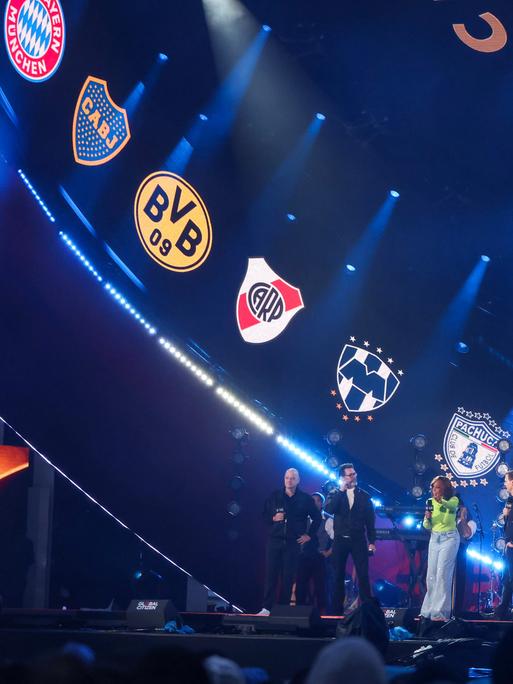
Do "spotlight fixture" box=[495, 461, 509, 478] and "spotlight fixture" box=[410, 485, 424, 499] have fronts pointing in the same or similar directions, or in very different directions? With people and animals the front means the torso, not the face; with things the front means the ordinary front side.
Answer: same or similar directions

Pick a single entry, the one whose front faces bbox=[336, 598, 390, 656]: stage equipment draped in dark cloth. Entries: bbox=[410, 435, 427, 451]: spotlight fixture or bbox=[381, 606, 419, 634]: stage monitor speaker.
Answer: the spotlight fixture

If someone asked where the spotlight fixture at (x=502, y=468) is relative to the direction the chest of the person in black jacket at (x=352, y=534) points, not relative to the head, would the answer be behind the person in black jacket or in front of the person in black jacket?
behind

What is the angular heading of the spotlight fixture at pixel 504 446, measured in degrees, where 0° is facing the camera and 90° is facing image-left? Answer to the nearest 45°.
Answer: approximately 0°

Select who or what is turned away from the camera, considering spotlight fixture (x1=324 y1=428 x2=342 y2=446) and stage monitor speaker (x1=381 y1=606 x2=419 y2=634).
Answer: the stage monitor speaker

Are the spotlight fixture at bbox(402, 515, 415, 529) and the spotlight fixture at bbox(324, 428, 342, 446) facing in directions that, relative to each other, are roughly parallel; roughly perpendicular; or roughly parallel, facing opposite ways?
roughly parallel

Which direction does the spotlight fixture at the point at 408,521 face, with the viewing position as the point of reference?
facing the viewer

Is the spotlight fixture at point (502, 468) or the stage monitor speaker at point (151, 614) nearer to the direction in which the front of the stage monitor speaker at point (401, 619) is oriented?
the spotlight fixture

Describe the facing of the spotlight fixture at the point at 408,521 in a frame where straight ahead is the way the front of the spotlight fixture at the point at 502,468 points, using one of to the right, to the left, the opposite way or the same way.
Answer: the same way

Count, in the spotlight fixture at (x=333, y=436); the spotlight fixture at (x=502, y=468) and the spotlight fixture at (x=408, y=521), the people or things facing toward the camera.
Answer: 3

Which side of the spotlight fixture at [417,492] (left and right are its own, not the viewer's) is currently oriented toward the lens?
front

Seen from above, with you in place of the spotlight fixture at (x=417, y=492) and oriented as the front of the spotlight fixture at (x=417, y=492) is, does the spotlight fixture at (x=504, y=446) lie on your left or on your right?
on your left

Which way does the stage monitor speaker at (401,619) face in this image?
away from the camera

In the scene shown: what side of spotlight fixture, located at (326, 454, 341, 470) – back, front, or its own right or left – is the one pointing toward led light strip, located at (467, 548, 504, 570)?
left

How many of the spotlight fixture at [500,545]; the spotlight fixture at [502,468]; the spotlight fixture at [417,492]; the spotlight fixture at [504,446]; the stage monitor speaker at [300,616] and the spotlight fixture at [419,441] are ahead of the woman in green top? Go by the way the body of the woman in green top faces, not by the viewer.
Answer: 1

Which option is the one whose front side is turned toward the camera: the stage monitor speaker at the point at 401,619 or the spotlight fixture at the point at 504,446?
the spotlight fixture

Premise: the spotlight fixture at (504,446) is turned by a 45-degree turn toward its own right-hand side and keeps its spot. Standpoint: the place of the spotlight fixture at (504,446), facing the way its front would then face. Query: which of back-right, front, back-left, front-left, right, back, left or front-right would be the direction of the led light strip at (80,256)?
front
